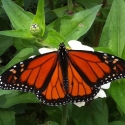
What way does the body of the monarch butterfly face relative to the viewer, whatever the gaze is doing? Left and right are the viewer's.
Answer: facing away from the viewer

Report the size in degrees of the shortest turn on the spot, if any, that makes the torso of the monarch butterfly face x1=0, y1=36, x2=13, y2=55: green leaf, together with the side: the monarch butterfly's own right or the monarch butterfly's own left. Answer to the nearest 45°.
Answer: approximately 45° to the monarch butterfly's own left
